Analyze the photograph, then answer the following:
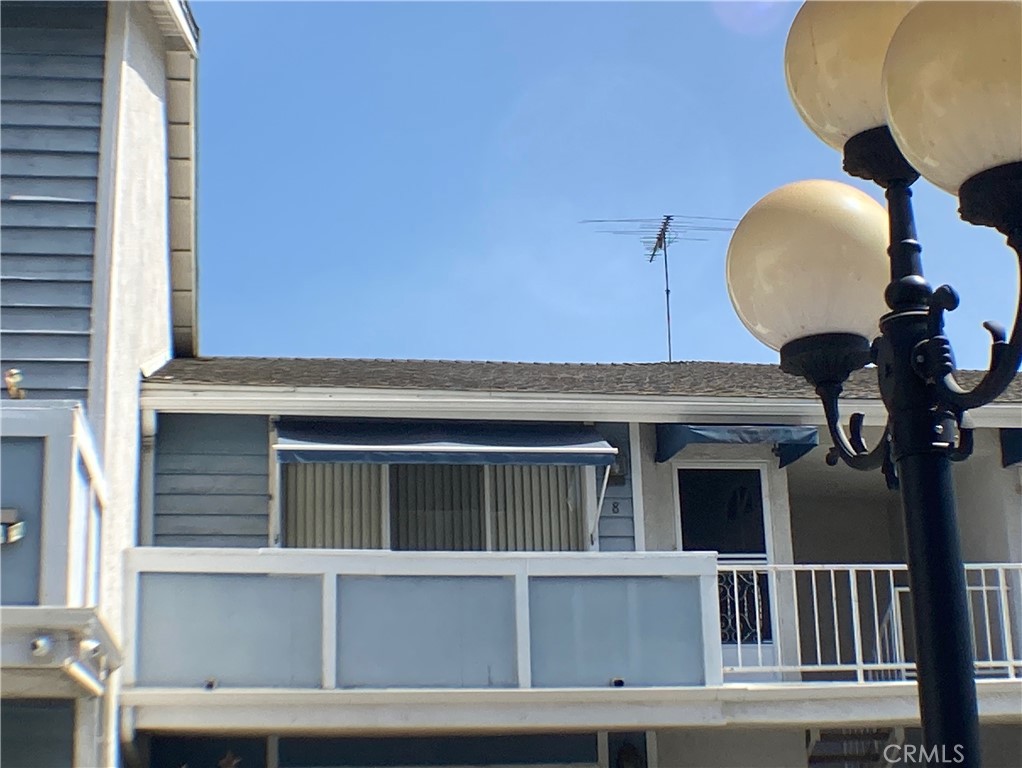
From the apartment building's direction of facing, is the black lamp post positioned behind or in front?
in front

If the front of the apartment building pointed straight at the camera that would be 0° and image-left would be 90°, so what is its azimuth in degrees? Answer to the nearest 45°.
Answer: approximately 0°
